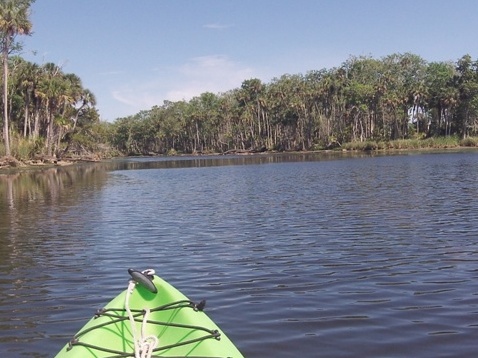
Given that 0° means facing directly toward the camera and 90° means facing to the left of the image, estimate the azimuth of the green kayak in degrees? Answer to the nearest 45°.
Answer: approximately 180°
